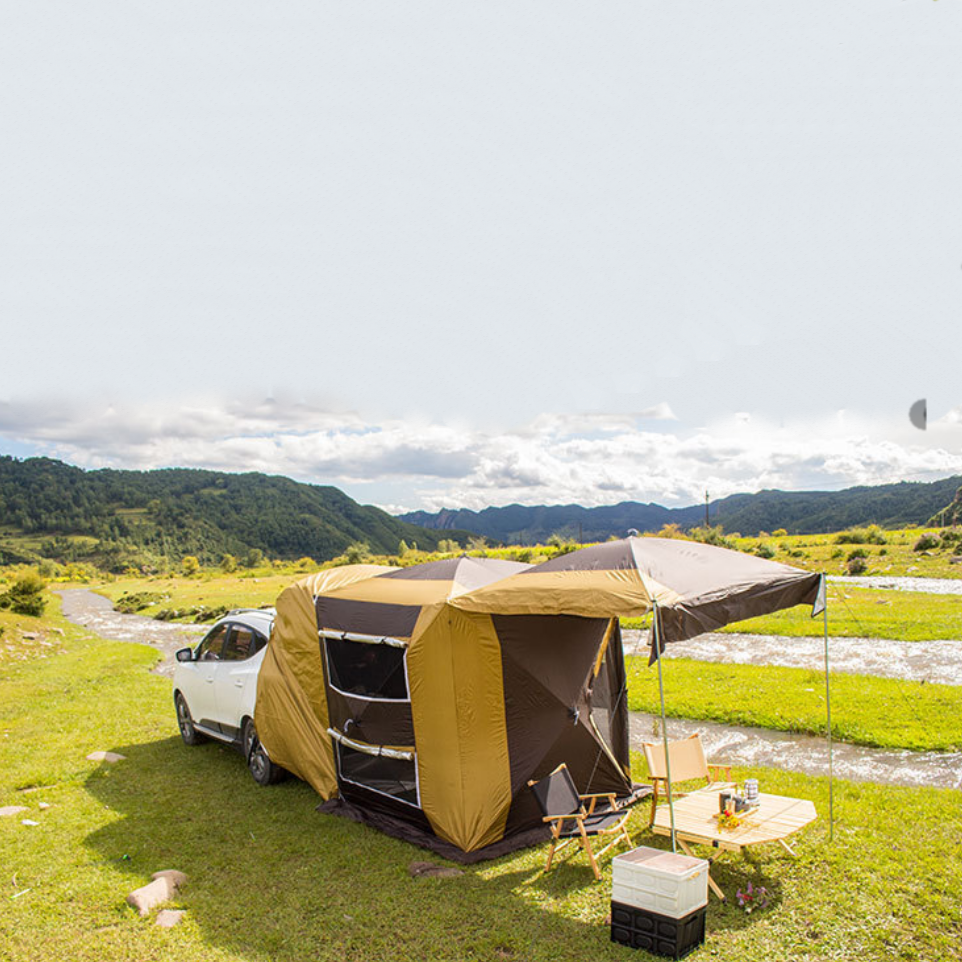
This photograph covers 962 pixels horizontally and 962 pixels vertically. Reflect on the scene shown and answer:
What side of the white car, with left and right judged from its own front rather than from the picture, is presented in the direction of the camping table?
back

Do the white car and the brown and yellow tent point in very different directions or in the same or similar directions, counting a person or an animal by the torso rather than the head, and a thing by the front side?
very different directions

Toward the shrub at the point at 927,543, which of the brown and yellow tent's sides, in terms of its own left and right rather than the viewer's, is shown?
left

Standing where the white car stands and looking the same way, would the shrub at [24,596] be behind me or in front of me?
in front

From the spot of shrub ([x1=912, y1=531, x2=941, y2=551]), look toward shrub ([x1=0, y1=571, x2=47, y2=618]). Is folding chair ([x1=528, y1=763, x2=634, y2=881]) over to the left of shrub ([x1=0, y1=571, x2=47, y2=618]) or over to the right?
left

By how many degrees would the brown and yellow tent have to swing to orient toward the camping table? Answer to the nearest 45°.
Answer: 0° — it already faces it

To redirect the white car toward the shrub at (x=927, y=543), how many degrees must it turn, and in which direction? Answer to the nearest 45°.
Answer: approximately 90° to its right

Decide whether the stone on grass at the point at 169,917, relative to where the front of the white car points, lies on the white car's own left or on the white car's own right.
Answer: on the white car's own left

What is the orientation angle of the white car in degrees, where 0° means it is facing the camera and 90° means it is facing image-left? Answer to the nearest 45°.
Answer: approximately 135°

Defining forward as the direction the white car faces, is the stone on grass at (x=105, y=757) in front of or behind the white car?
in front

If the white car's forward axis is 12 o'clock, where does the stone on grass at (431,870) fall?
The stone on grass is roughly at 7 o'clock from the white car.
